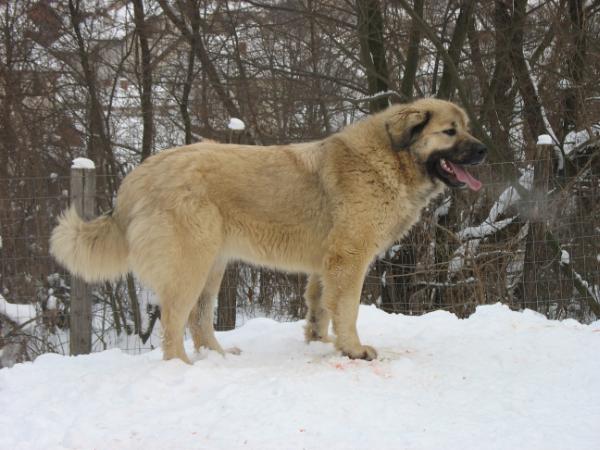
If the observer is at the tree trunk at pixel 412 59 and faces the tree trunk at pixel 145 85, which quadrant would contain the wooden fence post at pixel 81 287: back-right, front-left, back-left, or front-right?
front-left

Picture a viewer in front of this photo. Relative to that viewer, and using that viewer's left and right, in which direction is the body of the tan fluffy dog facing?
facing to the right of the viewer

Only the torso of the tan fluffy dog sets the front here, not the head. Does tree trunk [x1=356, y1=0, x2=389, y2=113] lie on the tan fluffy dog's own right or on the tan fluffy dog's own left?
on the tan fluffy dog's own left

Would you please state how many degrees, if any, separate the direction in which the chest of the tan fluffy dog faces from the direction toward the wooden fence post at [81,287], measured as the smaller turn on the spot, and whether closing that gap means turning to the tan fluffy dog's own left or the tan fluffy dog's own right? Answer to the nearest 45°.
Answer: approximately 135° to the tan fluffy dog's own left

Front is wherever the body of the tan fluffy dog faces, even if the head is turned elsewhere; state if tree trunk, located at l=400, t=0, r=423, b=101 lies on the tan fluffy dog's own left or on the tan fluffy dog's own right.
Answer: on the tan fluffy dog's own left

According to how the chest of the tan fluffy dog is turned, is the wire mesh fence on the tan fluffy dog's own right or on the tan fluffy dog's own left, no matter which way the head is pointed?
on the tan fluffy dog's own left

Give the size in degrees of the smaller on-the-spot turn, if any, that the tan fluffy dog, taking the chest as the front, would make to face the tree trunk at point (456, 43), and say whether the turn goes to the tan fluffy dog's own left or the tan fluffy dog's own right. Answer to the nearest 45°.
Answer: approximately 45° to the tan fluffy dog's own left

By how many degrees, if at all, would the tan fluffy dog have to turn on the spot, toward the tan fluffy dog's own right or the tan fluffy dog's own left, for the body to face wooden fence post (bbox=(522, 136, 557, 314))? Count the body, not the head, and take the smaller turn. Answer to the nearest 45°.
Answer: approximately 45° to the tan fluffy dog's own left
